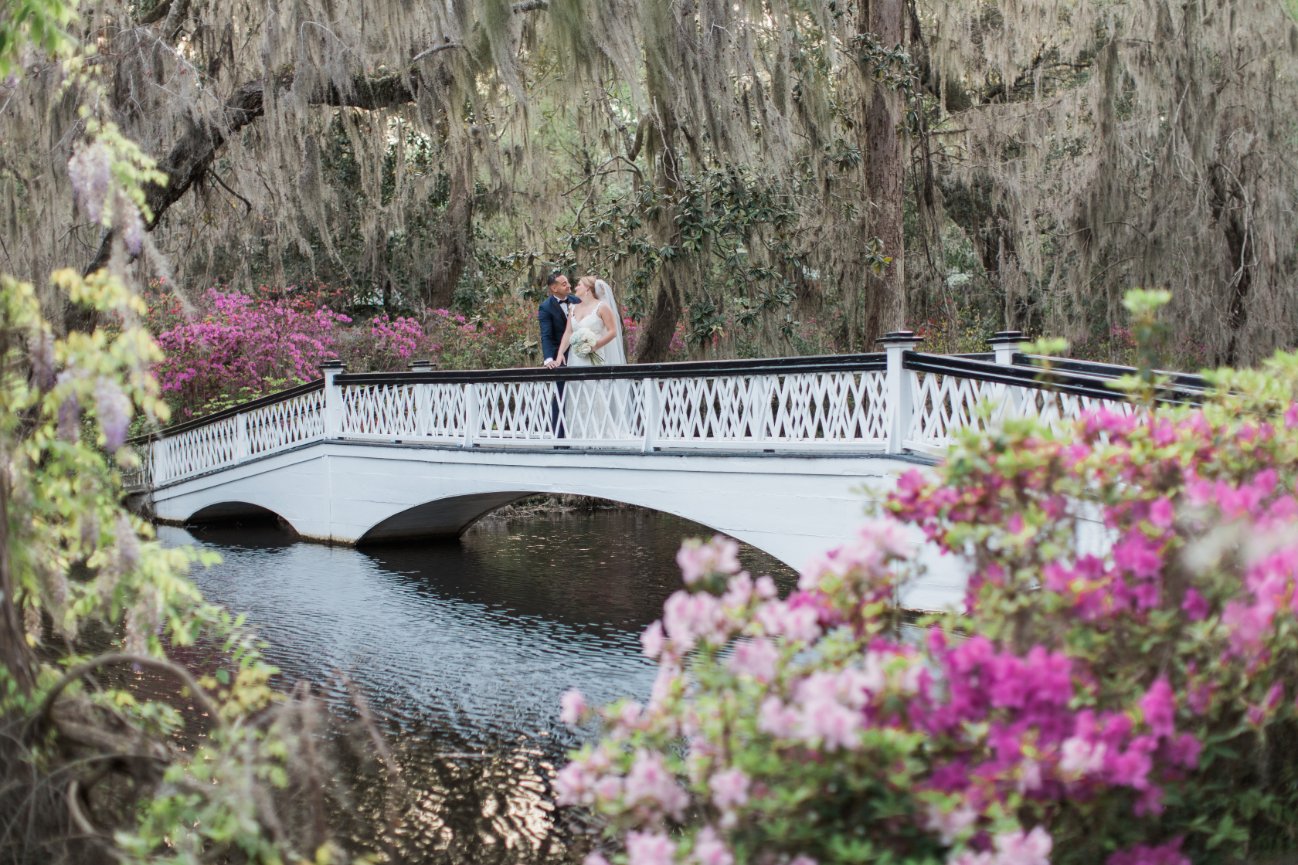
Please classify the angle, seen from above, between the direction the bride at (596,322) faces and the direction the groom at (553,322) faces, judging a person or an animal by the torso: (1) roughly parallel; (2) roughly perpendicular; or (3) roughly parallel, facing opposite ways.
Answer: roughly perpendicular

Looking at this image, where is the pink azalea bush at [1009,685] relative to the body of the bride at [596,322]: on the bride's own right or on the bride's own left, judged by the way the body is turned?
on the bride's own left

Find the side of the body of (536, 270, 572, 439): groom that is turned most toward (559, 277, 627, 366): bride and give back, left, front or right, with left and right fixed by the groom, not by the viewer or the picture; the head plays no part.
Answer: front

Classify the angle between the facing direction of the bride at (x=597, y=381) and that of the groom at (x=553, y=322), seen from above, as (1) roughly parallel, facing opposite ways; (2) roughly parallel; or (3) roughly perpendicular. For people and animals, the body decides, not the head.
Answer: roughly perpendicular

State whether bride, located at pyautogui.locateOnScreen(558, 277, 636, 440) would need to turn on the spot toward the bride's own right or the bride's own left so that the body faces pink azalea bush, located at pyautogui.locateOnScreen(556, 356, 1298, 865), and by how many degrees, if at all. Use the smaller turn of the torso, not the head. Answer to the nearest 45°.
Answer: approximately 45° to the bride's own left

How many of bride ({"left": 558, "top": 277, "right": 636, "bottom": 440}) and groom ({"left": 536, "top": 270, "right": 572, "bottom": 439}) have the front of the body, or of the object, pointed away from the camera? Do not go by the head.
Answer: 0

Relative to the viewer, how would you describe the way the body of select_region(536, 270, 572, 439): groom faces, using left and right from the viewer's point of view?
facing the viewer and to the right of the viewer

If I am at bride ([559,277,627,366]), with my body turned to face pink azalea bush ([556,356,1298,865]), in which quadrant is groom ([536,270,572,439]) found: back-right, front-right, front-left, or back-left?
back-right

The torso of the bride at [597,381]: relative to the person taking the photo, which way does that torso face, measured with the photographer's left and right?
facing the viewer and to the left of the viewer

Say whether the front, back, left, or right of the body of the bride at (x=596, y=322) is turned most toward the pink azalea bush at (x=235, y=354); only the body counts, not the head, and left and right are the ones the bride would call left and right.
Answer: right

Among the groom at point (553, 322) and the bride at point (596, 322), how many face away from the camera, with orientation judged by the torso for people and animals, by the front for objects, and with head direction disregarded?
0
